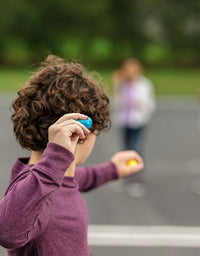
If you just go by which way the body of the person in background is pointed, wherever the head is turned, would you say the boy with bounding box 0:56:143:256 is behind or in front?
in front

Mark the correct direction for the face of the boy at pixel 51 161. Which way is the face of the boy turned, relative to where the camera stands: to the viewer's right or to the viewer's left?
to the viewer's right
